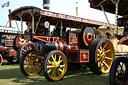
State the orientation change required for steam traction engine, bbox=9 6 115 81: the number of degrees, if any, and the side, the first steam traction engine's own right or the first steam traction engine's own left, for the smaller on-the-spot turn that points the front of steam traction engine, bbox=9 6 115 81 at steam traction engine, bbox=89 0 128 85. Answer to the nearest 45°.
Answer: approximately 90° to the first steam traction engine's own left

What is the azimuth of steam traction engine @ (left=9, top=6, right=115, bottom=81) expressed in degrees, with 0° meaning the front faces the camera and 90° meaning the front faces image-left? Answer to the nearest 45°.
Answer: approximately 45°

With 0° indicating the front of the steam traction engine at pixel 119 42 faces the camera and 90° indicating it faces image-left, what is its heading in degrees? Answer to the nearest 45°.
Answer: approximately 45°

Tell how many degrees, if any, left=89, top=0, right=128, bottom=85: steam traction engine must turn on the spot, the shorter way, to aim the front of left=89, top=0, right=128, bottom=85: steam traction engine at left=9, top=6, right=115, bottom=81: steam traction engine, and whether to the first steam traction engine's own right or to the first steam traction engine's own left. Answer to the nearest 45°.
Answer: approximately 90° to the first steam traction engine's own right
